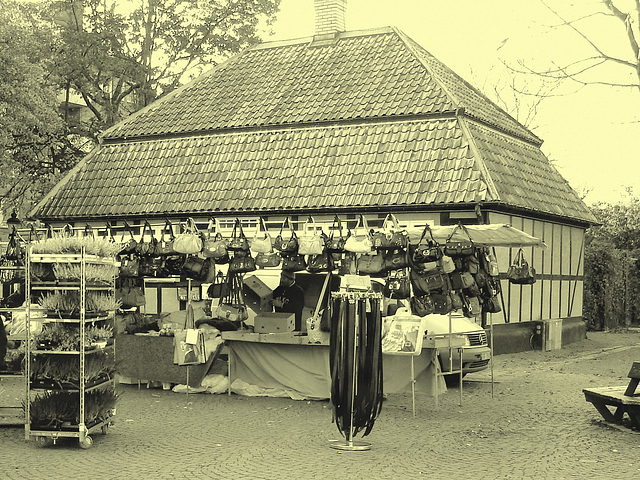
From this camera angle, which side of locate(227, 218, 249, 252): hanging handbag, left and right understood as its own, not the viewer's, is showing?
front

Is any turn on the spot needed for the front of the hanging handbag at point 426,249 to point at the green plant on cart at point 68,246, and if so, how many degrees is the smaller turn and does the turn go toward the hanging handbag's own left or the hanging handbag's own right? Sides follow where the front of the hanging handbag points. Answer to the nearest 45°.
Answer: approximately 45° to the hanging handbag's own right

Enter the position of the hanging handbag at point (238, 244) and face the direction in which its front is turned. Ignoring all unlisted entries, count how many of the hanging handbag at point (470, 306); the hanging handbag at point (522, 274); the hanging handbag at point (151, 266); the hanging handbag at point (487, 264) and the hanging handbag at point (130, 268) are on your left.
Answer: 3

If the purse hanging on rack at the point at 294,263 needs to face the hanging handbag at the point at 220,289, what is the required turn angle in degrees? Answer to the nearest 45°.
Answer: approximately 135° to its right

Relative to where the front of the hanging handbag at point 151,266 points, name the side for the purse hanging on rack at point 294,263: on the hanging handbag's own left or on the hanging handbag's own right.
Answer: on the hanging handbag's own left

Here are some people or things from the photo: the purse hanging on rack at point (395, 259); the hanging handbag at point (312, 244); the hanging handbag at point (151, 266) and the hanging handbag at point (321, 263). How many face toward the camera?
4

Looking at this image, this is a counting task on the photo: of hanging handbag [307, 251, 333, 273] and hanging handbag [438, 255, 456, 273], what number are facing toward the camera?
2

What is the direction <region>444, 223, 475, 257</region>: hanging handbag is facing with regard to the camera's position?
facing the viewer

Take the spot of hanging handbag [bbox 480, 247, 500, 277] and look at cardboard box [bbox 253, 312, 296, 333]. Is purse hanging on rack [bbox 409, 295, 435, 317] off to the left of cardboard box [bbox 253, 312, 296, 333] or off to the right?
left

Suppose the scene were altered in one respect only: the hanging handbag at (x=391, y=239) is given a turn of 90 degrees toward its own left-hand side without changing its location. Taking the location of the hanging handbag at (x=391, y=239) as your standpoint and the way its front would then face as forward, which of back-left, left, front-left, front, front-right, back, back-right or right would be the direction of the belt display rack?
right

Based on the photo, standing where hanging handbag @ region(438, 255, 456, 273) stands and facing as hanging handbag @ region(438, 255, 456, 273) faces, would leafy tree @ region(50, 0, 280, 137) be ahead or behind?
behind

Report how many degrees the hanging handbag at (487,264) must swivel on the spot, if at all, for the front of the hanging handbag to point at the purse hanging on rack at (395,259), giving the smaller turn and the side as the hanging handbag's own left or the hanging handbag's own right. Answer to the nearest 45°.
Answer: approximately 90° to the hanging handbag's own right

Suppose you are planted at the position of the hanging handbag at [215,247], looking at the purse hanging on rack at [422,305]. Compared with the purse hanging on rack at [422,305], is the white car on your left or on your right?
left

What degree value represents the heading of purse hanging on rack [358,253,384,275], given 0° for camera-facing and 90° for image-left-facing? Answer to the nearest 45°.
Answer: approximately 0°

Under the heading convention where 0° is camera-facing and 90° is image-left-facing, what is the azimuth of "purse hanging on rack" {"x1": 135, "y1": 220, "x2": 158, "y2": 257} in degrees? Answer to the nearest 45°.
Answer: approximately 0°

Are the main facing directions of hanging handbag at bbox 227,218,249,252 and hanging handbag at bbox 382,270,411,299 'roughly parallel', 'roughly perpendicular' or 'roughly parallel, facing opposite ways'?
roughly parallel
